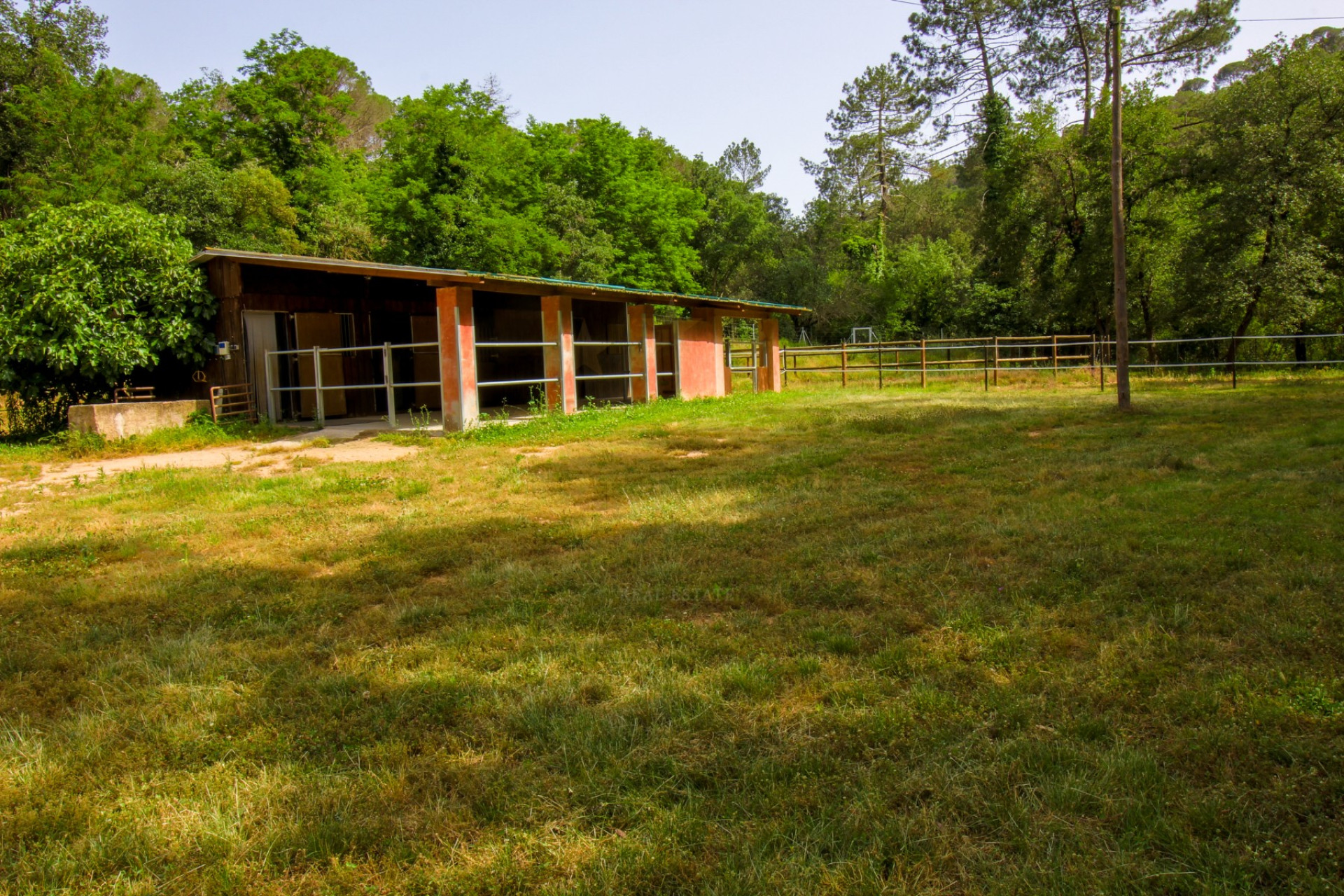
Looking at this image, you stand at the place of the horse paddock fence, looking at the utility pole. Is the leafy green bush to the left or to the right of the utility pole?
right

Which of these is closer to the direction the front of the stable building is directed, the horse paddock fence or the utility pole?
the utility pole

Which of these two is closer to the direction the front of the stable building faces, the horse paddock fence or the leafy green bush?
the horse paddock fence

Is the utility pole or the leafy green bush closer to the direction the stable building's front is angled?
the utility pole

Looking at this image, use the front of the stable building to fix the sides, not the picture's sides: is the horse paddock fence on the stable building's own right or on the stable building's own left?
on the stable building's own left

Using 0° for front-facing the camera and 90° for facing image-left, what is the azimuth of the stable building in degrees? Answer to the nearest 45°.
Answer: approximately 315°
